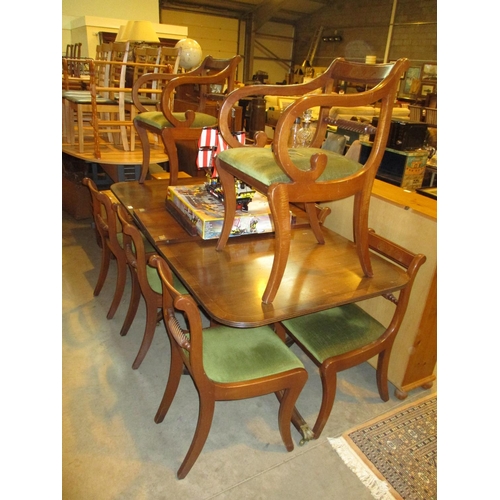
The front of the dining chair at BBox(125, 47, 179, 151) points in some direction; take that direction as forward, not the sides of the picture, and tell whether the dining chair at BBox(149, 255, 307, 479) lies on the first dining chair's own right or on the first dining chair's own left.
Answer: on the first dining chair's own left

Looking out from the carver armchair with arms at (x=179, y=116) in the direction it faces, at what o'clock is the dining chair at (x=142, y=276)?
The dining chair is roughly at 11 o'clock from the carver armchair with arms.

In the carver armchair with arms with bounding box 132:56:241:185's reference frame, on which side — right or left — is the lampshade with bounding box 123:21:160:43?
on its right
